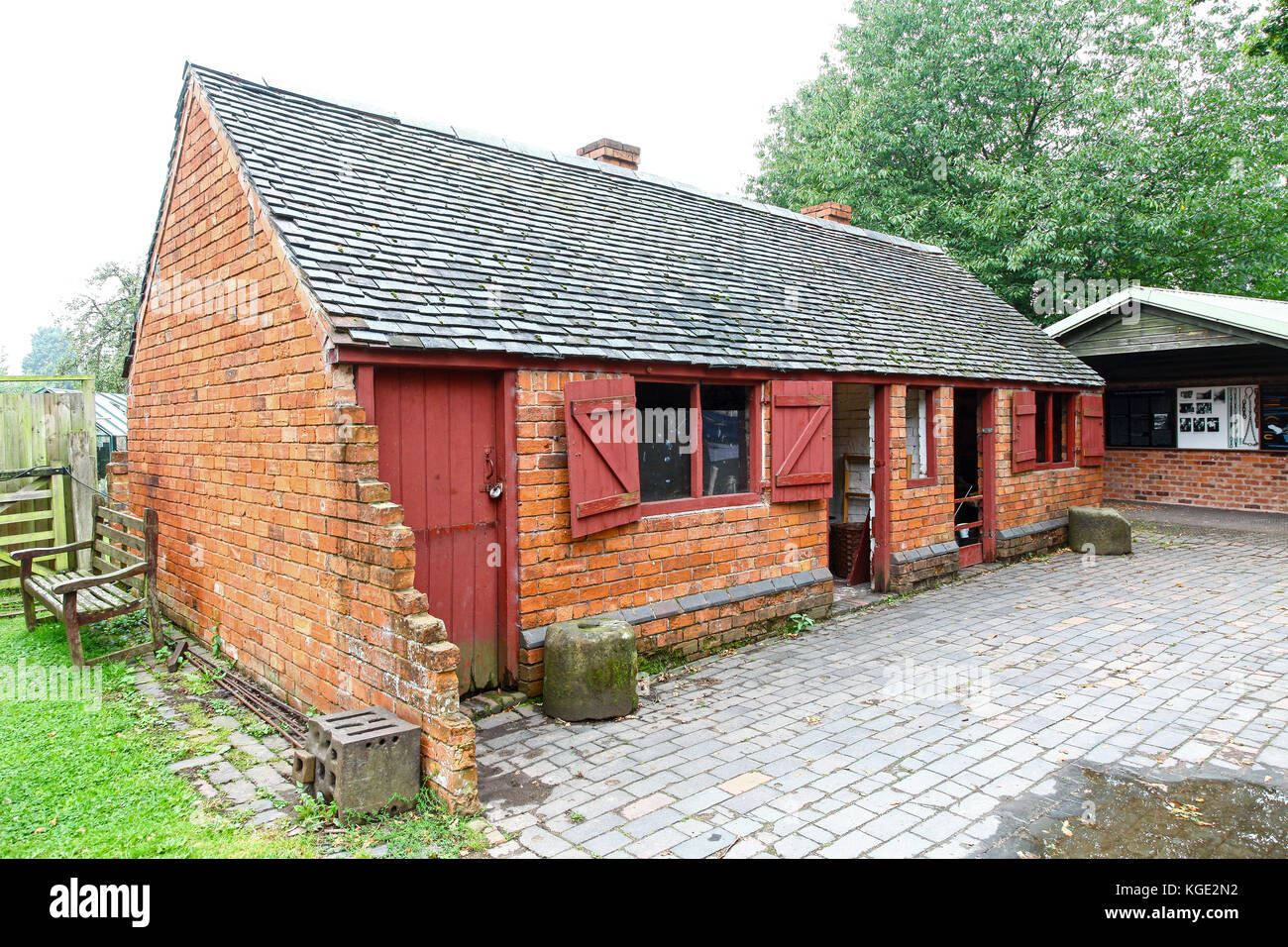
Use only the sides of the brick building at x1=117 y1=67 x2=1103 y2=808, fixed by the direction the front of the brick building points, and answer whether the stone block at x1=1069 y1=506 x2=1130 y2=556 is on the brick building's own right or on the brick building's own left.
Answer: on the brick building's own left

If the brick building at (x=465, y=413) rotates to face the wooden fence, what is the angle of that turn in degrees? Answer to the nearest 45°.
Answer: approximately 180°

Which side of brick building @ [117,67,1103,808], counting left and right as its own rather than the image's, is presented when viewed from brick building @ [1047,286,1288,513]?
left

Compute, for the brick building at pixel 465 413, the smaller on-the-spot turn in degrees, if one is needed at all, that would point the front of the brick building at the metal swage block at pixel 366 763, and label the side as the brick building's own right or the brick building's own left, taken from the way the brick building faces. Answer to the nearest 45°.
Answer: approximately 45° to the brick building's own right

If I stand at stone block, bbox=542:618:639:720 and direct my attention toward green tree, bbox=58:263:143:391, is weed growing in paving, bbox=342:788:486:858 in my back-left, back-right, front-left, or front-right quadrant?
back-left

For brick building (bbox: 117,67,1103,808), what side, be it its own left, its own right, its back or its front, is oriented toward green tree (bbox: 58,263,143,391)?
back

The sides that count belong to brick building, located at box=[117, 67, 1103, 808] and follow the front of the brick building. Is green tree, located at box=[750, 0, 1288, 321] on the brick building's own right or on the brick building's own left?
on the brick building's own left

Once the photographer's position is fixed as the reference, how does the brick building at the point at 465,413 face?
facing the viewer and to the right of the viewer
